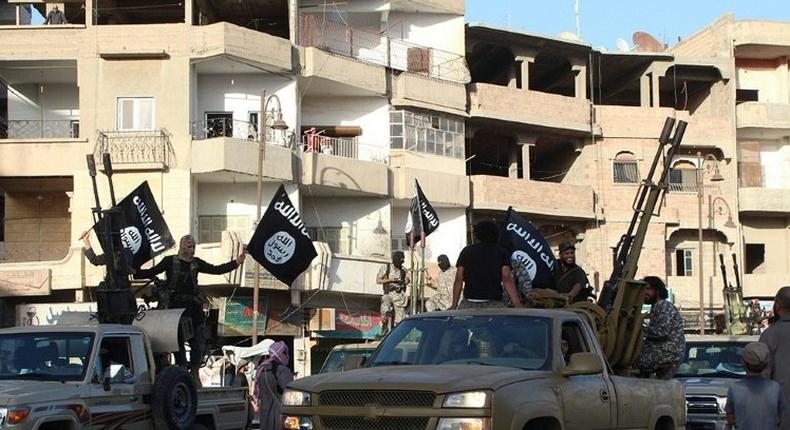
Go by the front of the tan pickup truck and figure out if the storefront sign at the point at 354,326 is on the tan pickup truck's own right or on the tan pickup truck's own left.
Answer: on the tan pickup truck's own right

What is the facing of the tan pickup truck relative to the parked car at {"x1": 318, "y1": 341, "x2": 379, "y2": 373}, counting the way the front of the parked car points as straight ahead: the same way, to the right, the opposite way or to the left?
the same way

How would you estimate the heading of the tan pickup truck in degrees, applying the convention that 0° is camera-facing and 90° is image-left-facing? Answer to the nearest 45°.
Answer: approximately 45°

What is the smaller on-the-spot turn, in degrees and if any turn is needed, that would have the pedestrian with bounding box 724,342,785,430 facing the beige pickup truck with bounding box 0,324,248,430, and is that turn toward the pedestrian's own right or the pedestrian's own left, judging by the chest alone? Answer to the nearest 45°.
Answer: approximately 90° to the pedestrian's own left

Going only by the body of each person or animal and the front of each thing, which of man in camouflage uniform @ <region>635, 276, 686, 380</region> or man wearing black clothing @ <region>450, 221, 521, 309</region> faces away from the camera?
the man wearing black clothing

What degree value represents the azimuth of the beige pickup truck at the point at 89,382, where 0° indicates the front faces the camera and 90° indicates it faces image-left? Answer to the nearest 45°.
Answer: approximately 45°

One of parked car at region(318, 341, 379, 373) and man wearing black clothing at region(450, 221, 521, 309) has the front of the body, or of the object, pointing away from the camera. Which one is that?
the man wearing black clothing

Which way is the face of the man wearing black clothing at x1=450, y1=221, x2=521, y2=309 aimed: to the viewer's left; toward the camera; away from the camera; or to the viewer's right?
away from the camera

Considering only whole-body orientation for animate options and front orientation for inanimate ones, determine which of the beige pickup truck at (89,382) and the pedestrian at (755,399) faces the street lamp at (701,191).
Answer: the pedestrian

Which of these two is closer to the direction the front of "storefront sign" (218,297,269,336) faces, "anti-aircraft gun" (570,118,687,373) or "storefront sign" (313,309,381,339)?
the anti-aircraft gun

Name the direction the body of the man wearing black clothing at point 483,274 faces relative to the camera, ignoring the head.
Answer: away from the camera

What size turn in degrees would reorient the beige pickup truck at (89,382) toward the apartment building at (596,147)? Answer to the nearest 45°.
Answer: approximately 180°

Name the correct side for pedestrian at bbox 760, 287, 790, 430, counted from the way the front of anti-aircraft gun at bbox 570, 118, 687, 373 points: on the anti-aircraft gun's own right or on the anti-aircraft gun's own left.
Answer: on the anti-aircraft gun's own right

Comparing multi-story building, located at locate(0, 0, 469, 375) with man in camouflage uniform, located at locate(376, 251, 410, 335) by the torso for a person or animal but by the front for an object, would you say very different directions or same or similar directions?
same or similar directions

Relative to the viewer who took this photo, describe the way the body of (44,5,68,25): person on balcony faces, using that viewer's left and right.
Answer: facing the viewer

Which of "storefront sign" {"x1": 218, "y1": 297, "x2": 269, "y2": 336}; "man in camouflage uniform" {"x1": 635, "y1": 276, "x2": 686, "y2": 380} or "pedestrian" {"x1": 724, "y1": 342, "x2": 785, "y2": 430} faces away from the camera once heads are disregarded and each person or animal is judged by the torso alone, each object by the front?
the pedestrian

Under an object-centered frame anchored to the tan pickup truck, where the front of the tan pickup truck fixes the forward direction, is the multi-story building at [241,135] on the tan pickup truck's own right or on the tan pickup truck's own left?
on the tan pickup truck's own right

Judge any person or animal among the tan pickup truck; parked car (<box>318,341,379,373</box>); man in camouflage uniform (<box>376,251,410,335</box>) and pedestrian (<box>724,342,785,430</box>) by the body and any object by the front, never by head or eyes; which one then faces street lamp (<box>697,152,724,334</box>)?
the pedestrian

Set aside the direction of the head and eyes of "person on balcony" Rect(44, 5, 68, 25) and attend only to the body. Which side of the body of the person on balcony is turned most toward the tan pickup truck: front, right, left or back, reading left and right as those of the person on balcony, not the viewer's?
front

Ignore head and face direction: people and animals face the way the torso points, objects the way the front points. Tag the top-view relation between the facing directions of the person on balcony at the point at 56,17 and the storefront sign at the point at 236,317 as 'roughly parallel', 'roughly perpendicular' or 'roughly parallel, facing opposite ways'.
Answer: roughly parallel

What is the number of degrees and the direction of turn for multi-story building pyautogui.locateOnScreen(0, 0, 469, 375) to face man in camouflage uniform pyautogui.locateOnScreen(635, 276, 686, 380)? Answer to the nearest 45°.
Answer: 0° — it already faces them
